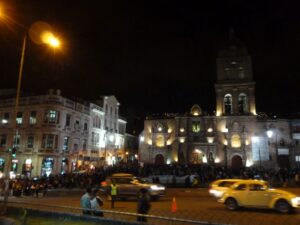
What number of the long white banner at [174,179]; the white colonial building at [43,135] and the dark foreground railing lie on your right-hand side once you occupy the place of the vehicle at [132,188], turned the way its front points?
1

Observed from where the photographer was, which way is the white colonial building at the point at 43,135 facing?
facing the viewer and to the right of the viewer

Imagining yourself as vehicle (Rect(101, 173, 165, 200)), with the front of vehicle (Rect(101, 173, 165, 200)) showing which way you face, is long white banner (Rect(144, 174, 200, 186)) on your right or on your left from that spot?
on your left

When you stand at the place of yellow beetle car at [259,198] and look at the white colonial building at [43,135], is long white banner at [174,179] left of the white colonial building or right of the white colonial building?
right

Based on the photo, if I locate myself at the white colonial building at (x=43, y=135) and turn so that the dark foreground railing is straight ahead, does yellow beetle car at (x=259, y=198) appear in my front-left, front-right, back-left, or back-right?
front-left

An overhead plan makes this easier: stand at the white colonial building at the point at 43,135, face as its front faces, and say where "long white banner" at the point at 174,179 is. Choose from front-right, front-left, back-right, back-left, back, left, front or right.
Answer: front

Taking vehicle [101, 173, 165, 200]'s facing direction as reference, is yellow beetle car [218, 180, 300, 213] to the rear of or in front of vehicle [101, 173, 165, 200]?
in front

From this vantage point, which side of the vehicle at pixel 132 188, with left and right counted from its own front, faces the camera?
right

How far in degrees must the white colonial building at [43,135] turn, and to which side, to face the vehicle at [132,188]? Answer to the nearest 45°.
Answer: approximately 45° to its right
